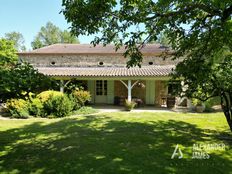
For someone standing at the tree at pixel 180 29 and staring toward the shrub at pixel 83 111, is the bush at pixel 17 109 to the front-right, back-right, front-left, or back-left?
front-left

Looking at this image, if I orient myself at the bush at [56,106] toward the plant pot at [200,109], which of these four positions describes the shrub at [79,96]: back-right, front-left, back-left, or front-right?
front-left

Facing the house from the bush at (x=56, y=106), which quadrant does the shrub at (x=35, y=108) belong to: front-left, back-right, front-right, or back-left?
back-left

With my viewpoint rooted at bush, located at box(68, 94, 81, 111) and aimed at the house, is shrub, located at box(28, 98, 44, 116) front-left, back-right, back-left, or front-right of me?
back-left

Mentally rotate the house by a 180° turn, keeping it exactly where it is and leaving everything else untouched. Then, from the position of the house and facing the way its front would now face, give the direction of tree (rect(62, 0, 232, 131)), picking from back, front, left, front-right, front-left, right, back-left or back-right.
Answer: back

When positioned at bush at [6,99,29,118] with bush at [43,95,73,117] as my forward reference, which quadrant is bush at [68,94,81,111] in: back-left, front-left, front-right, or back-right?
front-left

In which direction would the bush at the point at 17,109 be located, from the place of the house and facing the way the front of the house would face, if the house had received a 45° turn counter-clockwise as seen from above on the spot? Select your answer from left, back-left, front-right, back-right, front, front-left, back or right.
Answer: right

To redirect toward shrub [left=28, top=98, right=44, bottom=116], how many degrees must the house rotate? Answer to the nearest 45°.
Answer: approximately 45° to its right

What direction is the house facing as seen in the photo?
toward the camera

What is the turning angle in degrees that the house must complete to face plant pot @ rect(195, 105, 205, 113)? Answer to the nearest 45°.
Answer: approximately 45° to its left

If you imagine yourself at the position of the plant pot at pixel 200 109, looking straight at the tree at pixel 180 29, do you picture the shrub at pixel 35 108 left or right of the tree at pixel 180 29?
right

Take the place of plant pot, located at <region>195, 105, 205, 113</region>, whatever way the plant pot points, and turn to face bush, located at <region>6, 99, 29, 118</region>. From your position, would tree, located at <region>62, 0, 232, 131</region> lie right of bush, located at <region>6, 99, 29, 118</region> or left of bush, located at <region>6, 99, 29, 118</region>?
left

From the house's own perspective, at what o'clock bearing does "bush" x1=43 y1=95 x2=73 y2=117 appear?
The bush is roughly at 1 o'clock from the house.

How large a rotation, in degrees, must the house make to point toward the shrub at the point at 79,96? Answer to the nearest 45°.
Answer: approximately 45° to its right
